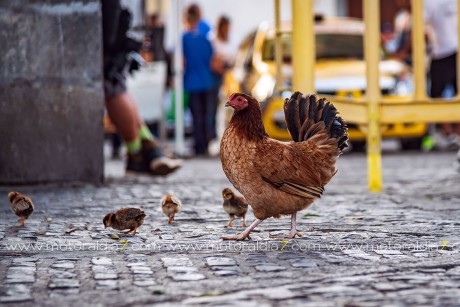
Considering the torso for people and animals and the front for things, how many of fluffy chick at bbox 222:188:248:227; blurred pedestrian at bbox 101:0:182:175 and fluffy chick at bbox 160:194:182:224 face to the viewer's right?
1

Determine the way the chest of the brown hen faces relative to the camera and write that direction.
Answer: to the viewer's left

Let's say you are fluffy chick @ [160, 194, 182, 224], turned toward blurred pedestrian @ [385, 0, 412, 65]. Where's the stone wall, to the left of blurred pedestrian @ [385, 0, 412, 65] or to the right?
left

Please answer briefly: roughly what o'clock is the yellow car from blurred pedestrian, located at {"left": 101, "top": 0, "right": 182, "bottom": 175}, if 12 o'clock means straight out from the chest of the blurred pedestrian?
The yellow car is roughly at 10 o'clock from the blurred pedestrian.

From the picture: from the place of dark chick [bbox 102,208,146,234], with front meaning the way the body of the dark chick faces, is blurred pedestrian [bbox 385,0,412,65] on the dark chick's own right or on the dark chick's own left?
on the dark chick's own right

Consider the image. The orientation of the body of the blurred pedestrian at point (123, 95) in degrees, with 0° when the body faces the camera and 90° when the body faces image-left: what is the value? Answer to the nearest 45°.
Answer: approximately 270°

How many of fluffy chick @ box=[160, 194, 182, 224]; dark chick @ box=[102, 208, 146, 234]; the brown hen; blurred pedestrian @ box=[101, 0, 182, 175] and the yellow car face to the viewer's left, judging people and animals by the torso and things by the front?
2

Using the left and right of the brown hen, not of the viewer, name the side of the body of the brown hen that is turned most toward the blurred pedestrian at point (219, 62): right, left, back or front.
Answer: right
